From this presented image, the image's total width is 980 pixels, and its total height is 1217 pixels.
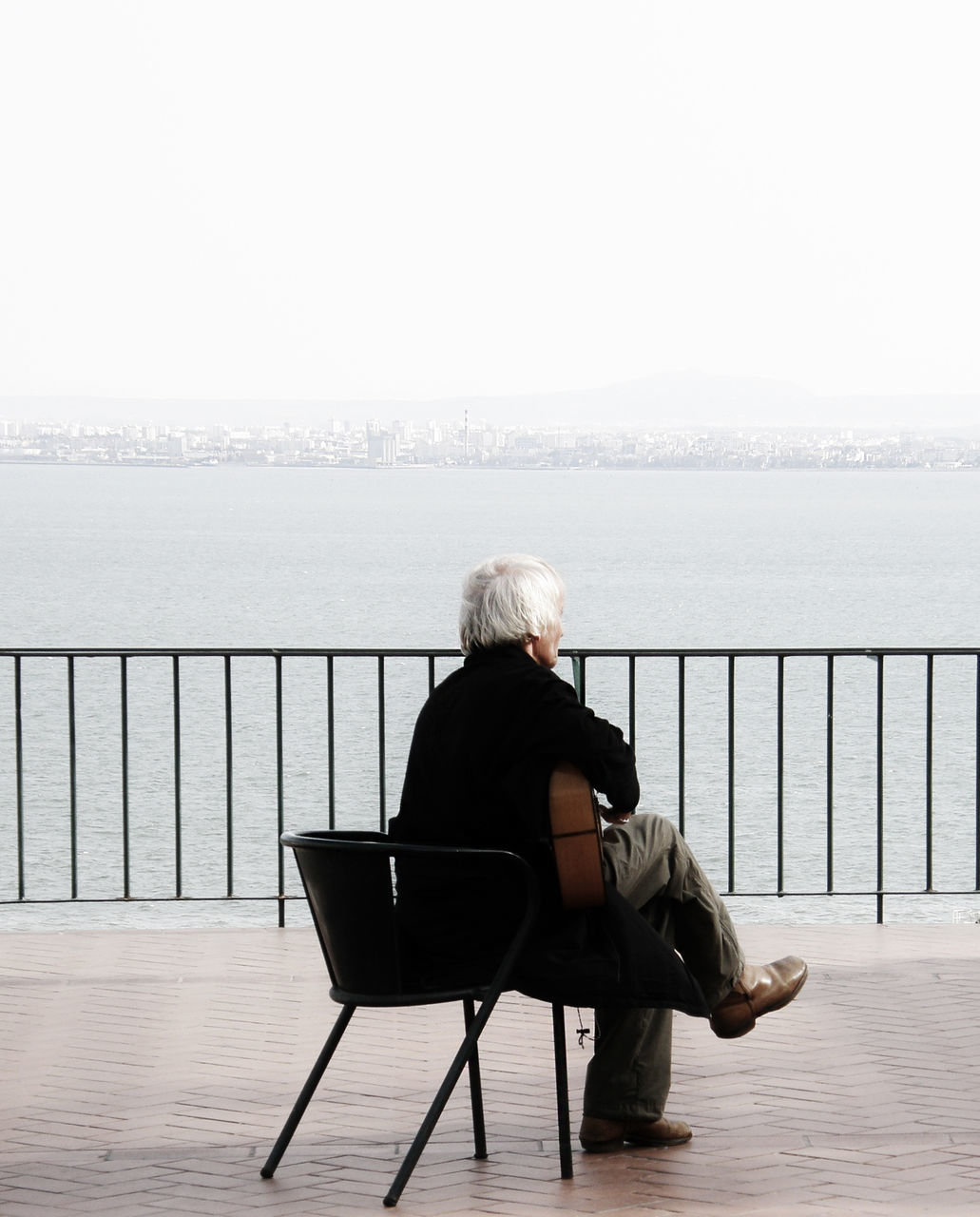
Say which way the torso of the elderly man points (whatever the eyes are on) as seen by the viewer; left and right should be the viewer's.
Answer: facing away from the viewer and to the right of the viewer

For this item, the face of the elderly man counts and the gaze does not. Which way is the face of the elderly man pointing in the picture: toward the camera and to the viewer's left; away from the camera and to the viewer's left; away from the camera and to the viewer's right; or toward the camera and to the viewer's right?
away from the camera and to the viewer's right

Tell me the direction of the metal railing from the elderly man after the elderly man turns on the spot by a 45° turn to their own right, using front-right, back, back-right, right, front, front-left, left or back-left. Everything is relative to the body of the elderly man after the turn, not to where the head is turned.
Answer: left
